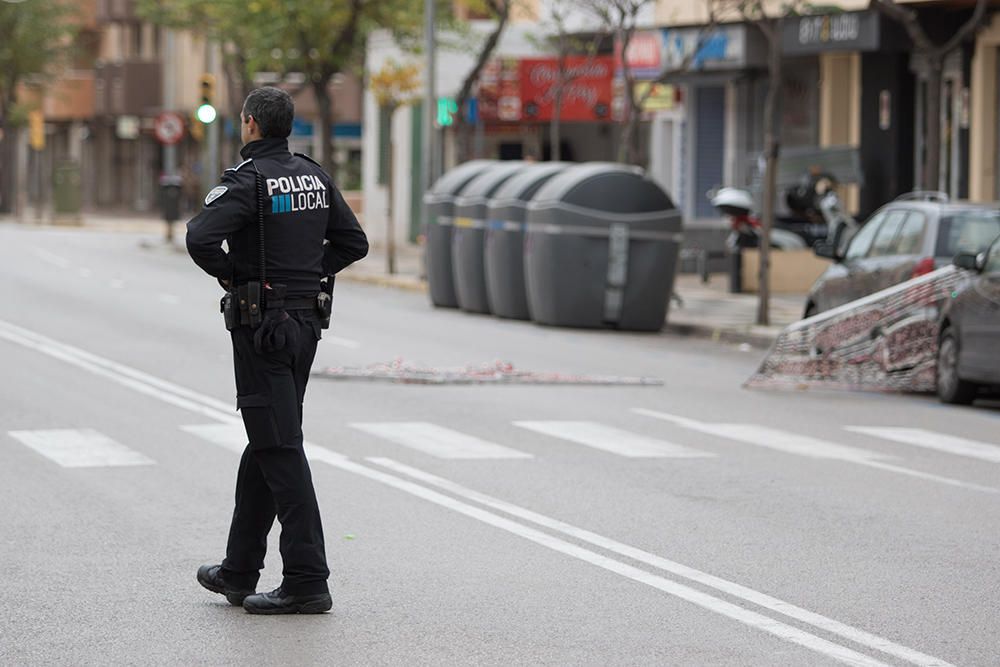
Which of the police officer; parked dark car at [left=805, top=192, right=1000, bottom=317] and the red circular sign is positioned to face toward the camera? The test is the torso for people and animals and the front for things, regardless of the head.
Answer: the red circular sign

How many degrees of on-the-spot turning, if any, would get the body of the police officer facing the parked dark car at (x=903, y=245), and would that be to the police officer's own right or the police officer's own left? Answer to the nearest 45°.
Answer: approximately 90° to the police officer's own right

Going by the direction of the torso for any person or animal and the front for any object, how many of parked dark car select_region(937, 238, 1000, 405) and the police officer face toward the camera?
0

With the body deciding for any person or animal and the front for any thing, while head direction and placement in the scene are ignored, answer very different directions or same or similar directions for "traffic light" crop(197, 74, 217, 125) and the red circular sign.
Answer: same or similar directions

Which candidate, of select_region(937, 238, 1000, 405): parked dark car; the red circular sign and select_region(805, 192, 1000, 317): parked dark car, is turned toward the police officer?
the red circular sign

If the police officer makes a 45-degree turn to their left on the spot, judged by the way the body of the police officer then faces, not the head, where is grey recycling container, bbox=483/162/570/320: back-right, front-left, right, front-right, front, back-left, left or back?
right

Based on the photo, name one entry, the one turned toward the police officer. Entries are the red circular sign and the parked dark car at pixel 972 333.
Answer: the red circular sign

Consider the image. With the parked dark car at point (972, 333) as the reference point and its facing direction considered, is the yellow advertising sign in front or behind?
in front

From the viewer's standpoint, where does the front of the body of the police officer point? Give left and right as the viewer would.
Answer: facing away from the viewer and to the left of the viewer

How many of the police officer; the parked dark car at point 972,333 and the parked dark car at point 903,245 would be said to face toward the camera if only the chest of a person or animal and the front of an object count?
0

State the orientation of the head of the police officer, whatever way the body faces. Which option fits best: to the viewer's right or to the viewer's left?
to the viewer's left

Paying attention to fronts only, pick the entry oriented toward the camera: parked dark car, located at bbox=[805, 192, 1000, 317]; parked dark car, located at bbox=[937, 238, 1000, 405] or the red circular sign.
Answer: the red circular sign

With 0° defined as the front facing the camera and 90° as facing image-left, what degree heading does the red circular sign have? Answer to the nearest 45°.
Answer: approximately 0°

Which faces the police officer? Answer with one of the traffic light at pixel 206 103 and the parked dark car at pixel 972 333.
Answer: the traffic light

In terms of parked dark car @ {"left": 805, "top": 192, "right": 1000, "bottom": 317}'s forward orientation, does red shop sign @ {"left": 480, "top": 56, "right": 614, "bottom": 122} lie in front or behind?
in front

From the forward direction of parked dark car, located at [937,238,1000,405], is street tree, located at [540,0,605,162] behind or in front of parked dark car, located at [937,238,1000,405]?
in front

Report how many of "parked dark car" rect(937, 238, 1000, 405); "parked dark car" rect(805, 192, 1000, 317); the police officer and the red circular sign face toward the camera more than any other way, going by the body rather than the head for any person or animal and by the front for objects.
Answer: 1

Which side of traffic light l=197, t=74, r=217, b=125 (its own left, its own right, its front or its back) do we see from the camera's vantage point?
front

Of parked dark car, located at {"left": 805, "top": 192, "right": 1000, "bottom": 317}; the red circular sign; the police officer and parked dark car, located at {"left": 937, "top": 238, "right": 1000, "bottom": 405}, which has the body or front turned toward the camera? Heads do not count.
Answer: the red circular sign
